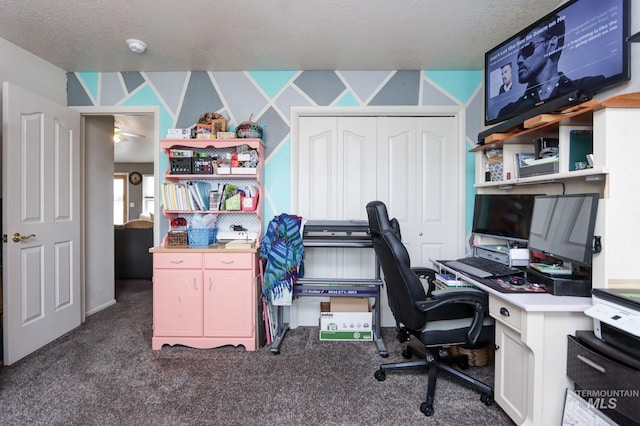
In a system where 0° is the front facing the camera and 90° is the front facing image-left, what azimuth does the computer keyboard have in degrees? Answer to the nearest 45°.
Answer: approximately 45°

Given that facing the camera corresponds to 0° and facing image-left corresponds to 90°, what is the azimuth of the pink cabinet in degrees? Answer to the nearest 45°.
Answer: approximately 0°

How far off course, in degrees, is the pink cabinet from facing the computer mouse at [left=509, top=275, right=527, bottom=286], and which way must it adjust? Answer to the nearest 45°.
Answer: approximately 45° to its left

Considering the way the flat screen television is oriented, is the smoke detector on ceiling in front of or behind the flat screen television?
in front

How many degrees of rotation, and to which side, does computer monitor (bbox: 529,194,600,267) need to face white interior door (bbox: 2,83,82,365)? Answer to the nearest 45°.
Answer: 0° — it already faces it

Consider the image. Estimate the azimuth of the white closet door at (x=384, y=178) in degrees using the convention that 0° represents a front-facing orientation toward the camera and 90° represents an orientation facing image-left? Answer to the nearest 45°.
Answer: approximately 0°

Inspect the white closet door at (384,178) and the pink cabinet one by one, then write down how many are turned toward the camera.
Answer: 2

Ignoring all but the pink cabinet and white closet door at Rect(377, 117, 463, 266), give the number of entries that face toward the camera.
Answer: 2

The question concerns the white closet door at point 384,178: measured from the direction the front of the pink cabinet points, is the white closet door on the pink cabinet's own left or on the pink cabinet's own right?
on the pink cabinet's own left

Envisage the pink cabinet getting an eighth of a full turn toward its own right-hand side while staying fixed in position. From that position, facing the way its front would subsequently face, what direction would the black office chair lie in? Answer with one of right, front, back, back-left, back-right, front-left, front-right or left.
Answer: left

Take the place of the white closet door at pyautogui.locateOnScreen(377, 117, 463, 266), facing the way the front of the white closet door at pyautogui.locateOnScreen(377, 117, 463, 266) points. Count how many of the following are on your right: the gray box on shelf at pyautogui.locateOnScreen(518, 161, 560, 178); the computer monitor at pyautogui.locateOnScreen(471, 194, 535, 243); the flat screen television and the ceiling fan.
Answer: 1

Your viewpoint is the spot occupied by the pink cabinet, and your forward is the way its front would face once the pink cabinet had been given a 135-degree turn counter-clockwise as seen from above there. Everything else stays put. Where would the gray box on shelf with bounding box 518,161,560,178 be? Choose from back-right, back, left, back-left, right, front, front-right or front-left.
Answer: right
